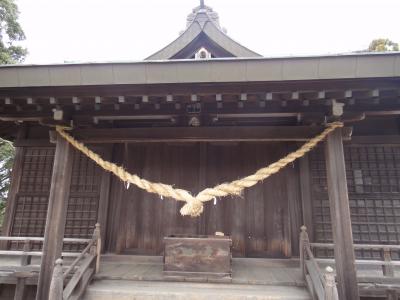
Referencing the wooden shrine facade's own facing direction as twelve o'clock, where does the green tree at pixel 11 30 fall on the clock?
The green tree is roughly at 4 o'clock from the wooden shrine facade.

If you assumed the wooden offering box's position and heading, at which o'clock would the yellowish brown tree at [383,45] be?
The yellowish brown tree is roughly at 8 o'clock from the wooden offering box.

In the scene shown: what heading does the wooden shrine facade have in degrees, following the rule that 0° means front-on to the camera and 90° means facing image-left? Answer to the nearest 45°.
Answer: approximately 0°

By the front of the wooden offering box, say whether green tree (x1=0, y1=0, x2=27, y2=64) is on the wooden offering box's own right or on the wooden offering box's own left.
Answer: on the wooden offering box's own right

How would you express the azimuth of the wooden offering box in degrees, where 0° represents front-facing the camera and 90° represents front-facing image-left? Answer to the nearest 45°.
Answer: approximately 0°

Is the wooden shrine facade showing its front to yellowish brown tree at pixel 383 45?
no
